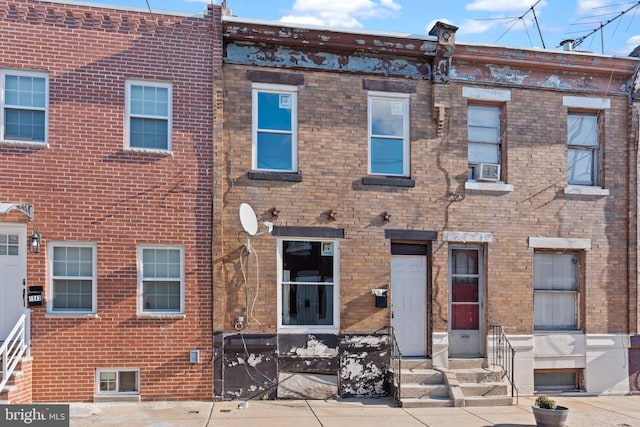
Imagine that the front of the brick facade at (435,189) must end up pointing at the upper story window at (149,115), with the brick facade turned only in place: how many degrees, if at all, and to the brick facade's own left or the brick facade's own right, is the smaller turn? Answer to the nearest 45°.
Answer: approximately 90° to the brick facade's own right

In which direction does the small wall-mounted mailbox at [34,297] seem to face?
toward the camera

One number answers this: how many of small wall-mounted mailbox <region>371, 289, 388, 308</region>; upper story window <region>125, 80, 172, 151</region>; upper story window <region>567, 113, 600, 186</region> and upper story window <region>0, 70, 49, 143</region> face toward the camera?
4

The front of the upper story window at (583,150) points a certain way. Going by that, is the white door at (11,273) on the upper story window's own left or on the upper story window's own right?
on the upper story window's own right

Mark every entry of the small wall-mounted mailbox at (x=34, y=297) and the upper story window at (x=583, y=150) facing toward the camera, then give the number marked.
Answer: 2

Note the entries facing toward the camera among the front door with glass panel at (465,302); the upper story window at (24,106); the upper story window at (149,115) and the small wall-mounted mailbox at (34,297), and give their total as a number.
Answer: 4

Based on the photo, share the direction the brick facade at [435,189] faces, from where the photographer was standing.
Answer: facing the viewer

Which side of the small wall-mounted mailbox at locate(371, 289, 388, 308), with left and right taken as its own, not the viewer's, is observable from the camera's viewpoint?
front

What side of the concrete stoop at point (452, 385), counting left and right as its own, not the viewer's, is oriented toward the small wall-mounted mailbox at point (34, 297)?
right
